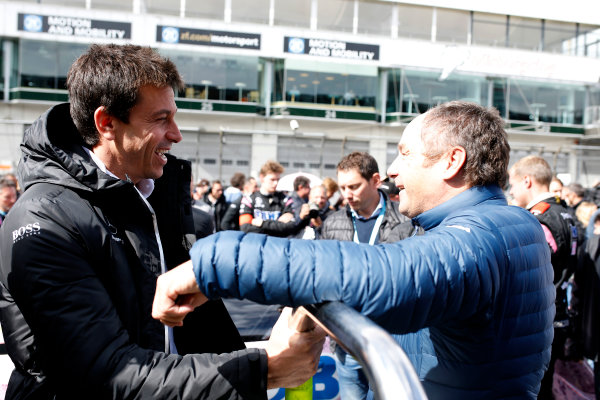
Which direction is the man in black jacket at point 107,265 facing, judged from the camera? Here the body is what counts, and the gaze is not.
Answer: to the viewer's right

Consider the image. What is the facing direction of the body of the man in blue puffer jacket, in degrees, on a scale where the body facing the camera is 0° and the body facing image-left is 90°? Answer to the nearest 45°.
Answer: approximately 90°

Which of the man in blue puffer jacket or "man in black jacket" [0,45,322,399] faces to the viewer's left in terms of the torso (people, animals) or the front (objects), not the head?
the man in blue puffer jacket

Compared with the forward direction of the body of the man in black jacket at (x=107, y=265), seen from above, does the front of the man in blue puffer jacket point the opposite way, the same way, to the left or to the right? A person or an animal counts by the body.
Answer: the opposite way

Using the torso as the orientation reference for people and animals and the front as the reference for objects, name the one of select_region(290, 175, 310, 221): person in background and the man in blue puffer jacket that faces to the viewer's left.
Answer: the man in blue puffer jacket

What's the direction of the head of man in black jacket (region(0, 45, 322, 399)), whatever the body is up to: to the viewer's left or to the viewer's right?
to the viewer's right

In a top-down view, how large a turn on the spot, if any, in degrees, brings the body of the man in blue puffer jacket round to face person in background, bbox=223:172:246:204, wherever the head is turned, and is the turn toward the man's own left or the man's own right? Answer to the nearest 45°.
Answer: approximately 90° to the man's own right
